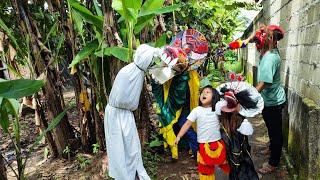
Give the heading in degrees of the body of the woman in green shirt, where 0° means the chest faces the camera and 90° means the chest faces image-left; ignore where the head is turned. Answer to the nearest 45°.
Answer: approximately 90°

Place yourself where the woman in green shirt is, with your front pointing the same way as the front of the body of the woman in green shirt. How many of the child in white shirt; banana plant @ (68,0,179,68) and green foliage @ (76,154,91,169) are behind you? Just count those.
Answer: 0

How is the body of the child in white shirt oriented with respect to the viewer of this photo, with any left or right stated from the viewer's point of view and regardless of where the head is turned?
facing the viewer and to the left of the viewer

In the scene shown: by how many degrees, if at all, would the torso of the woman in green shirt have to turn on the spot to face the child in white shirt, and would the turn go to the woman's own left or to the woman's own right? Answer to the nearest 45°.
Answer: approximately 45° to the woman's own left

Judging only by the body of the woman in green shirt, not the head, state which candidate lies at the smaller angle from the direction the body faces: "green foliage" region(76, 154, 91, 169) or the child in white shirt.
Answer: the green foliage

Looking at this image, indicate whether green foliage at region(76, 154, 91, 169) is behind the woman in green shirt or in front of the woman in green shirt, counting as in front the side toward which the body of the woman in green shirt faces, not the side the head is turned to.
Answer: in front

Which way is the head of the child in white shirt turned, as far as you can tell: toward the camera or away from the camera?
toward the camera

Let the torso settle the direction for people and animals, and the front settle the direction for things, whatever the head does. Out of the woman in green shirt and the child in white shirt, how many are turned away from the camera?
0

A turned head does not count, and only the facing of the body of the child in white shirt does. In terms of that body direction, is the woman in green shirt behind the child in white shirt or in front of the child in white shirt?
behind

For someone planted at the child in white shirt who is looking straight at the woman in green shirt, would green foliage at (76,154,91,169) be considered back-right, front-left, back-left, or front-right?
back-left

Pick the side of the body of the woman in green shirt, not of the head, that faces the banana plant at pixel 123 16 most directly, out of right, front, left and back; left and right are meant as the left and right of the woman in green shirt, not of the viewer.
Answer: front

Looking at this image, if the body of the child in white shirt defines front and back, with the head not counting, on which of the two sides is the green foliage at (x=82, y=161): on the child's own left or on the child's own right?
on the child's own right
